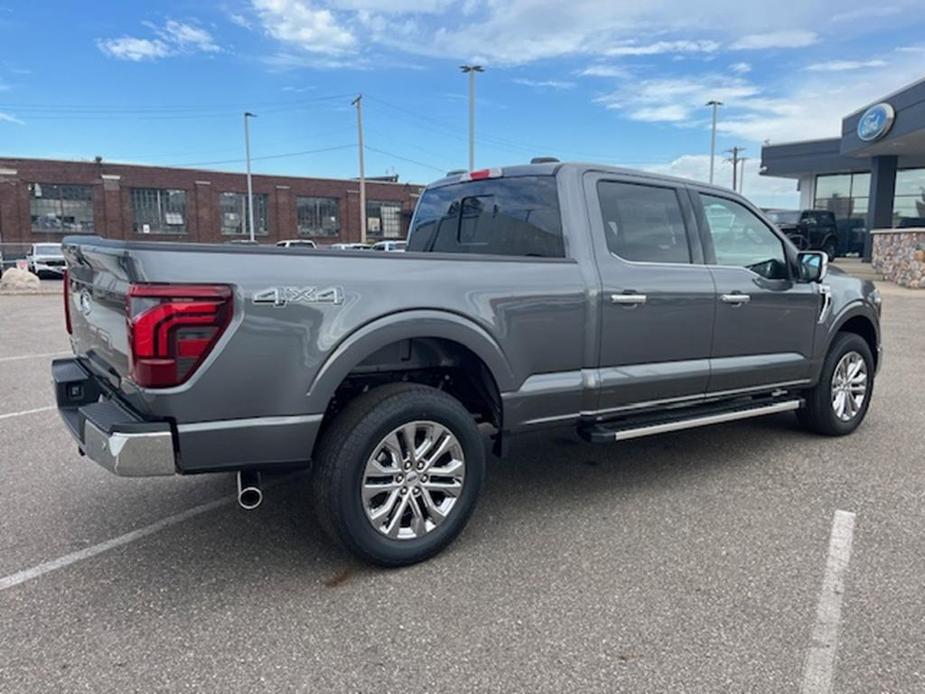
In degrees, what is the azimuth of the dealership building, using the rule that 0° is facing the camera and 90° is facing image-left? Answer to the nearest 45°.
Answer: approximately 45°

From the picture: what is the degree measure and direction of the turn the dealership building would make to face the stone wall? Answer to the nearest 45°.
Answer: approximately 45° to its left

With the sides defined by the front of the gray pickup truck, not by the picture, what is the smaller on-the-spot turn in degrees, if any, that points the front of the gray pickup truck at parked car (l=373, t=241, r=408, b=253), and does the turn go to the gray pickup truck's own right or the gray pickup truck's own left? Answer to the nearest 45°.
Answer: approximately 45° to the gray pickup truck's own left

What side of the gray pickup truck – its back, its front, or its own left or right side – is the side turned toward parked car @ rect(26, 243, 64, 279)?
left

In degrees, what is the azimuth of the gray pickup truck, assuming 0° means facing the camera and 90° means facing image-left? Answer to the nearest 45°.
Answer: approximately 225°

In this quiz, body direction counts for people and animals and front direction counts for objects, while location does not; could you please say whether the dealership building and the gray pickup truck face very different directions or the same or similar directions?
very different directions

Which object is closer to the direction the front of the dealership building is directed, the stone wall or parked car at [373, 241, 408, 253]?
the parked car

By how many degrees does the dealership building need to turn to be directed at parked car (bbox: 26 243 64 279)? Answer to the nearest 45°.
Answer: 0° — it already faces it
